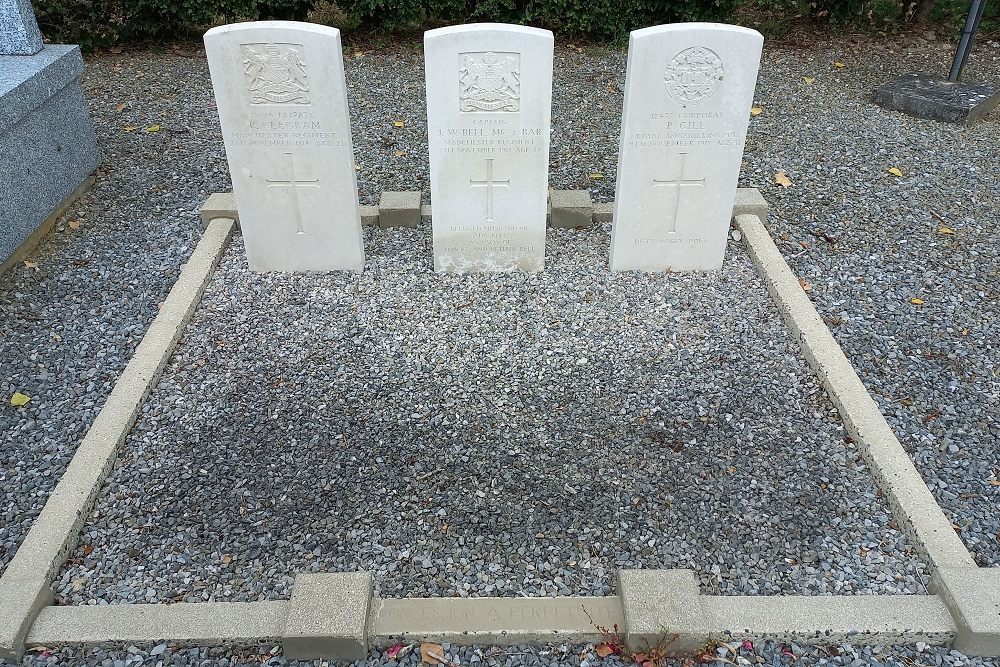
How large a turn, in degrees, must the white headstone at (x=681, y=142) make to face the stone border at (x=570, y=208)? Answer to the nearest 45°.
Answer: approximately 135° to its right

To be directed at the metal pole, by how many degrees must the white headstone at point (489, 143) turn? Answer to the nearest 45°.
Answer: approximately 135° to its left

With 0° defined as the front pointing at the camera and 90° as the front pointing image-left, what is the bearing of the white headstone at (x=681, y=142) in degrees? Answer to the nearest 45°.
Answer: approximately 0°

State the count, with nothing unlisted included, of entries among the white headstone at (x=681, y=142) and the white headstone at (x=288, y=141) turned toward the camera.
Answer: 2

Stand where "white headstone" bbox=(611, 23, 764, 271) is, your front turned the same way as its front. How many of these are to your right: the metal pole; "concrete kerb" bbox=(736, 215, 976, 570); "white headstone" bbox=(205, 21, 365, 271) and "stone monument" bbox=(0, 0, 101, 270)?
2

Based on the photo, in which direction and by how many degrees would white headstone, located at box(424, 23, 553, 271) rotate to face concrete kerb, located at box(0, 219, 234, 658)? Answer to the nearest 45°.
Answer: approximately 45° to its right

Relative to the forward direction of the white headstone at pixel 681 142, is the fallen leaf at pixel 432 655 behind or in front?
in front

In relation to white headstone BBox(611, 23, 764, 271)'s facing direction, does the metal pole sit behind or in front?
behind

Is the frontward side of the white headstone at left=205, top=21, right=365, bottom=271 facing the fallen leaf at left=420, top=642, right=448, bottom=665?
yes

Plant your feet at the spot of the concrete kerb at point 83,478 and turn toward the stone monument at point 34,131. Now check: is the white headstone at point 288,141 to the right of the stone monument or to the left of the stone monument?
right

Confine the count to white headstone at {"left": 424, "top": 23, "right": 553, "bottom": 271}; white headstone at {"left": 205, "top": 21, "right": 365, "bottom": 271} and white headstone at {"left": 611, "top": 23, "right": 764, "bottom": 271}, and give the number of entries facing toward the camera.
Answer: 3

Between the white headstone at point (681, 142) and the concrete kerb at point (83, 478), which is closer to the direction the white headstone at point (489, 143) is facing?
the concrete kerb

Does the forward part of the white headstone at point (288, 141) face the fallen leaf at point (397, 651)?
yes

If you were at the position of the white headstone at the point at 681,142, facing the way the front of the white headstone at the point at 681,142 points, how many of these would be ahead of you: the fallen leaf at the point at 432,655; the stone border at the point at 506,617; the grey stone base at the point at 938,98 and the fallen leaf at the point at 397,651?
3
